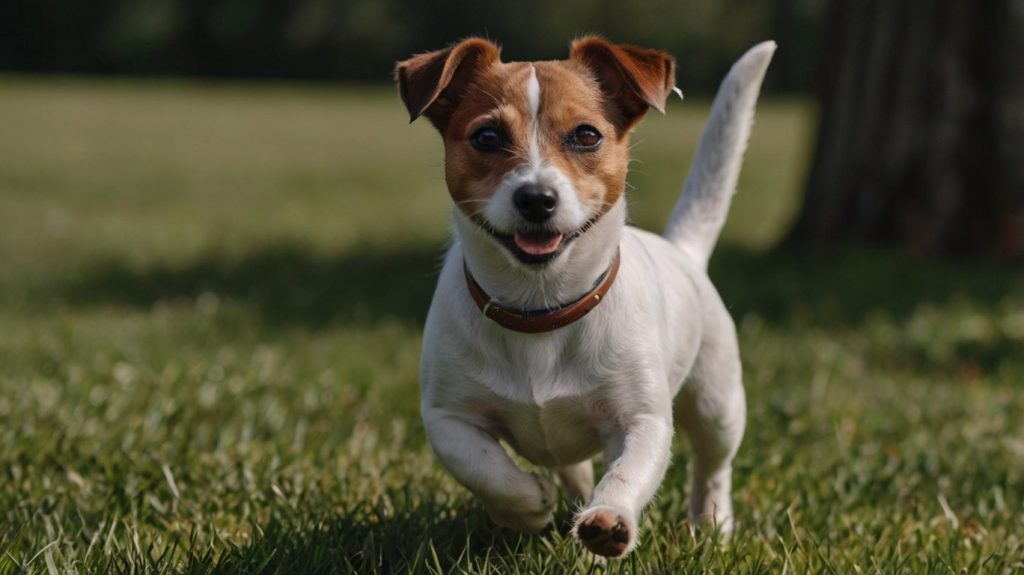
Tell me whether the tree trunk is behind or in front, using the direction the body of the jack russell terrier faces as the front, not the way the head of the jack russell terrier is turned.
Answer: behind

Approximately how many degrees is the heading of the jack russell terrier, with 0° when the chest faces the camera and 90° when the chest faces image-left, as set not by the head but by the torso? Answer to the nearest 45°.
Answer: approximately 45°
